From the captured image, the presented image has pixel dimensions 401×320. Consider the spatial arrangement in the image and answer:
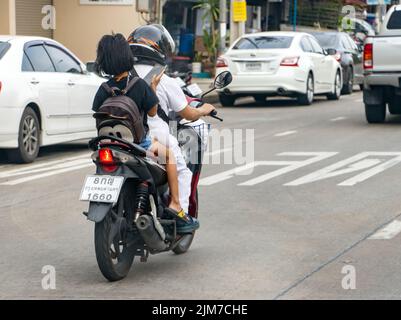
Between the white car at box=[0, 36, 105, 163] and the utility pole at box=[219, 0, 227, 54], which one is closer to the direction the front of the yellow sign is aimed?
the white car

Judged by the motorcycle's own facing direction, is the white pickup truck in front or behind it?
in front

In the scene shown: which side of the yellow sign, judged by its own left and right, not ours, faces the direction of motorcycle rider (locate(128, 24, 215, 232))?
front

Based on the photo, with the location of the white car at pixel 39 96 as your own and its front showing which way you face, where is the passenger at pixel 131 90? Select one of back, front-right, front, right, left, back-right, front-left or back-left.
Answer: back-right

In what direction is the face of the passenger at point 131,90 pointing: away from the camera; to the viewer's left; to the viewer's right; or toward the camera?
away from the camera

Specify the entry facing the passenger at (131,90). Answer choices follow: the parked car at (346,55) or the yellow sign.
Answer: the yellow sign

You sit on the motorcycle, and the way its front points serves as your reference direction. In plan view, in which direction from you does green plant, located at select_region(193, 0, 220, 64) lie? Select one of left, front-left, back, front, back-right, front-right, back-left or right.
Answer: front-left

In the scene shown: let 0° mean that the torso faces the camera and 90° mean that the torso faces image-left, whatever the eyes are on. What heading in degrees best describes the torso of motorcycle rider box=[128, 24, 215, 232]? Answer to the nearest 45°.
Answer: approximately 225°

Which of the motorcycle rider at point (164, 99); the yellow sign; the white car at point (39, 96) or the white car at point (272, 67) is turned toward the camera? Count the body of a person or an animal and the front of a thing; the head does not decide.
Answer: the yellow sign

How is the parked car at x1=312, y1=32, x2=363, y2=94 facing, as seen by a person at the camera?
facing away from the viewer and to the right of the viewer

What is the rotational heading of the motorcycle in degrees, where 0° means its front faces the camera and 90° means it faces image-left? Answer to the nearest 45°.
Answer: approximately 225°

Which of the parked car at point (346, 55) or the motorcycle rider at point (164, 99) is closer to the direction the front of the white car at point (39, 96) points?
the parked car

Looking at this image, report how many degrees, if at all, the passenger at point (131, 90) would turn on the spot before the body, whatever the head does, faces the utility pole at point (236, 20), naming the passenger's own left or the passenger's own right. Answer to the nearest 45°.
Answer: approximately 45° to the passenger's own left
